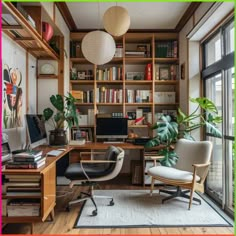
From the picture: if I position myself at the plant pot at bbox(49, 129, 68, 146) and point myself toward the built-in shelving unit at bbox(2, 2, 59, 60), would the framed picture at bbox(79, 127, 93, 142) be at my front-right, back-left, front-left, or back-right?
back-left

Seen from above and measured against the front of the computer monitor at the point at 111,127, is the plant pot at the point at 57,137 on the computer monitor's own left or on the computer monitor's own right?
on the computer monitor's own right

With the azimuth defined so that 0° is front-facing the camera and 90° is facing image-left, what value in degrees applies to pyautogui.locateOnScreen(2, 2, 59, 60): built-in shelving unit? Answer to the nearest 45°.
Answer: approximately 270°

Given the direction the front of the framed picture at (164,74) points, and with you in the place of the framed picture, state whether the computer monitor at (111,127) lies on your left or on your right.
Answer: on your right

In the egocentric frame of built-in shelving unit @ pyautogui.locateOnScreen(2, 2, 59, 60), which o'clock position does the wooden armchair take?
The wooden armchair is roughly at 12 o'clock from the built-in shelving unit.

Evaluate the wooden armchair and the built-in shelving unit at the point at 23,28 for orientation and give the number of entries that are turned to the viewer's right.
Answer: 1

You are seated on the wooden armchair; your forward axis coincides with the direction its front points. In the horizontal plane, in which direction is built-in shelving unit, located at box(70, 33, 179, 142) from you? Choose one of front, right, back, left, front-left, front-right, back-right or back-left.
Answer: right

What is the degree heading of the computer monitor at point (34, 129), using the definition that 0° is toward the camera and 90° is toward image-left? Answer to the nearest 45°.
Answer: approximately 315°

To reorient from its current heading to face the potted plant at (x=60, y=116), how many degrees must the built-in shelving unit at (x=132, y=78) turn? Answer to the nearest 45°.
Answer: approximately 45° to its right

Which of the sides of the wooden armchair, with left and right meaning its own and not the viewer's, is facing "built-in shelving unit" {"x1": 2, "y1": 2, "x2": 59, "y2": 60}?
front

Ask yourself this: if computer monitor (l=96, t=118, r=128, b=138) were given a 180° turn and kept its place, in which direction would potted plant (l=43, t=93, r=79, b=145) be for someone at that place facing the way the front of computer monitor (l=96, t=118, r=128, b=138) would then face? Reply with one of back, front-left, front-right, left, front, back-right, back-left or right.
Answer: back-left
